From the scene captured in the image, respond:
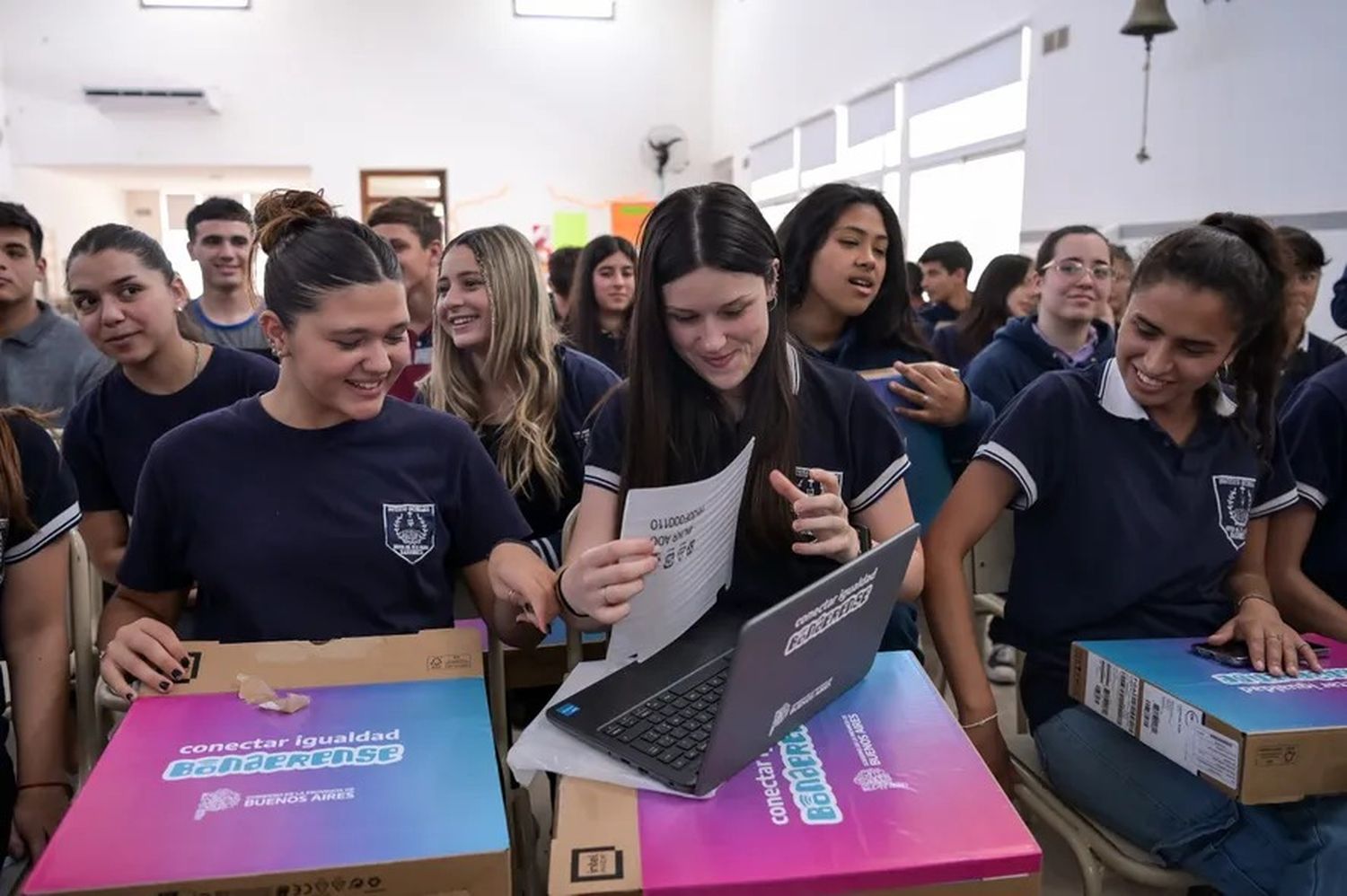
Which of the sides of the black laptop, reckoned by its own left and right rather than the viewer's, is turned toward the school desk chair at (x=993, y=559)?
right

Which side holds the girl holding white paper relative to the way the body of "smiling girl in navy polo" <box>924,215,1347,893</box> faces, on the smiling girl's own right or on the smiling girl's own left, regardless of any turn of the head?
on the smiling girl's own right

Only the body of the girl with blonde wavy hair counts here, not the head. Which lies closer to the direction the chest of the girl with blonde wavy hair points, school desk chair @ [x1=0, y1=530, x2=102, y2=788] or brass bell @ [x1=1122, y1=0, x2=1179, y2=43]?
the school desk chair

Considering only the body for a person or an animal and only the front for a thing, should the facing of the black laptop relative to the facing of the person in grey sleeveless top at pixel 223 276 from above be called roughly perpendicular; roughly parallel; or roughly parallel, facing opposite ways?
roughly parallel, facing opposite ways

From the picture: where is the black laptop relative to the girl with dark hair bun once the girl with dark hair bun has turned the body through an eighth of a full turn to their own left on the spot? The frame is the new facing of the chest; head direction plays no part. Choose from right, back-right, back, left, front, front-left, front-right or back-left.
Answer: front

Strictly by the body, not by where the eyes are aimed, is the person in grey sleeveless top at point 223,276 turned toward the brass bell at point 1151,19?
no

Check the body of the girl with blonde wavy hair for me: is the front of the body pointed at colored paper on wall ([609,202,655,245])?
no

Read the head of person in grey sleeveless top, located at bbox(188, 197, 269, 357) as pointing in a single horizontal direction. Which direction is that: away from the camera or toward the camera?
toward the camera

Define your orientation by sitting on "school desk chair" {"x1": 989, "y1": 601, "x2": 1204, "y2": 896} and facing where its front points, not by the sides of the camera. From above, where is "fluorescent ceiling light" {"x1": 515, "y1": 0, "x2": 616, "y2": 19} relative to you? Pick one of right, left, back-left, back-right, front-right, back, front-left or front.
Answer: back

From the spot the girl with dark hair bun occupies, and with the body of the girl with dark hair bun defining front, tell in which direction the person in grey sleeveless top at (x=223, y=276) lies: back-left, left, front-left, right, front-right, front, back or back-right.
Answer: back

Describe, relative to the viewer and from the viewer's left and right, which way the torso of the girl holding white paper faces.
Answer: facing the viewer

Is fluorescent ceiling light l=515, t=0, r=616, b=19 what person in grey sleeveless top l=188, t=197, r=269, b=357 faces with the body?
no

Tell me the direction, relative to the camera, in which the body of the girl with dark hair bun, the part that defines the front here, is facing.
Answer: toward the camera

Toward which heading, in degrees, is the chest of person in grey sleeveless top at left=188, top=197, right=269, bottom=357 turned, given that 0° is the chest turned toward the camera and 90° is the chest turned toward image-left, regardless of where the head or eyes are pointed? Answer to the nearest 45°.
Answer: approximately 0°

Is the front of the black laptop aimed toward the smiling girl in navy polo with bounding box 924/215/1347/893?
no

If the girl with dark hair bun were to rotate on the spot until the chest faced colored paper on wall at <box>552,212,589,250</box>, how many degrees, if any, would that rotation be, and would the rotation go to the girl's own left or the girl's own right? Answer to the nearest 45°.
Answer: approximately 180°
